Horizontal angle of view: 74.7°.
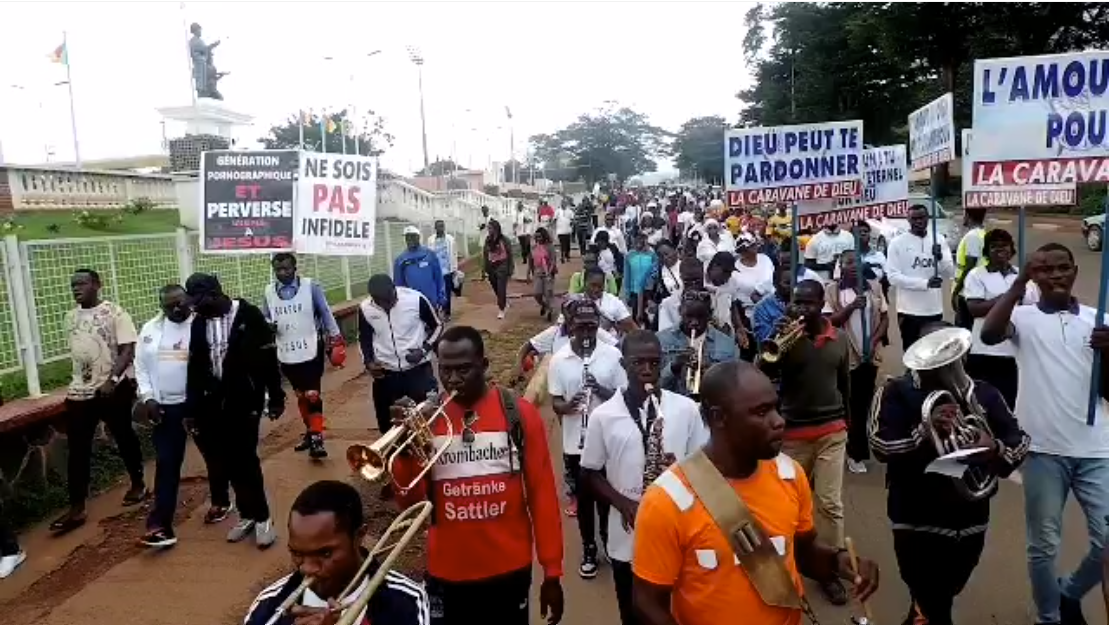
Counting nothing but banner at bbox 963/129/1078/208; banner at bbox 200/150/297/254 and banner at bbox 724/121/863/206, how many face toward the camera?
3

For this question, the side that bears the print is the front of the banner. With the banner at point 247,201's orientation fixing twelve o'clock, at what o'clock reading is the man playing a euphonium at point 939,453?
The man playing a euphonium is roughly at 11 o'clock from the banner.

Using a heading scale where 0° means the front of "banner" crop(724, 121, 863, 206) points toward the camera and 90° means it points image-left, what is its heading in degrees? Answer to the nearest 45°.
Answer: approximately 0°

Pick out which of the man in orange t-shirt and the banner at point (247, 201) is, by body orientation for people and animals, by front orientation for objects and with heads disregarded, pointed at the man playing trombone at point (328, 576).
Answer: the banner

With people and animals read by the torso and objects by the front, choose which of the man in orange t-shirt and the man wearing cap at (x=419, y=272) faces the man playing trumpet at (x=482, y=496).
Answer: the man wearing cap

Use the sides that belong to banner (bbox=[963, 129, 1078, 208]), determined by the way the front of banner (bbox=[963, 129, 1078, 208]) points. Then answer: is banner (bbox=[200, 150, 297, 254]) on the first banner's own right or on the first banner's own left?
on the first banner's own right

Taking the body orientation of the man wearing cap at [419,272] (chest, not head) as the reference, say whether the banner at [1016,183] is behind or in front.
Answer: in front

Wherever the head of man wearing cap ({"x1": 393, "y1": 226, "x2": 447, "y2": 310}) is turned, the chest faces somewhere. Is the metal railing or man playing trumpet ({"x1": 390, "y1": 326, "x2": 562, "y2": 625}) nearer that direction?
the man playing trumpet

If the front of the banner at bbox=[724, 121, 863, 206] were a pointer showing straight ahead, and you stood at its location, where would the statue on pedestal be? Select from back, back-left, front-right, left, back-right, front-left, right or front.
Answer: back-right

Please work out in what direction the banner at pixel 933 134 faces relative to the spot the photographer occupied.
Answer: facing the viewer and to the left of the viewer

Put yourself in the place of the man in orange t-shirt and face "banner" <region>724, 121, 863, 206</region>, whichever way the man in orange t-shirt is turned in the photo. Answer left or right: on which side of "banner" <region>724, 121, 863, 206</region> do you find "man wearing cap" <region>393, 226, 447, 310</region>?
left

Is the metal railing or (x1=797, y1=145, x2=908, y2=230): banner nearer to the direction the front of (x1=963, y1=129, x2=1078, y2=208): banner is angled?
the metal railing

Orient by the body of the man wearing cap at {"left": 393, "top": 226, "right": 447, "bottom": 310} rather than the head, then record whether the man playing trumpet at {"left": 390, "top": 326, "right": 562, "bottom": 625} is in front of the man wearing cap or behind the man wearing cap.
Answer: in front

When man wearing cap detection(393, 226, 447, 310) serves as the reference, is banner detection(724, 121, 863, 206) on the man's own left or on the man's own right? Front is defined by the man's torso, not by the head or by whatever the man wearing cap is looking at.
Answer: on the man's own left

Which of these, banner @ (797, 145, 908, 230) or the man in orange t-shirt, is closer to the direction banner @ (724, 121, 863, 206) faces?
the man in orange t-shirt
